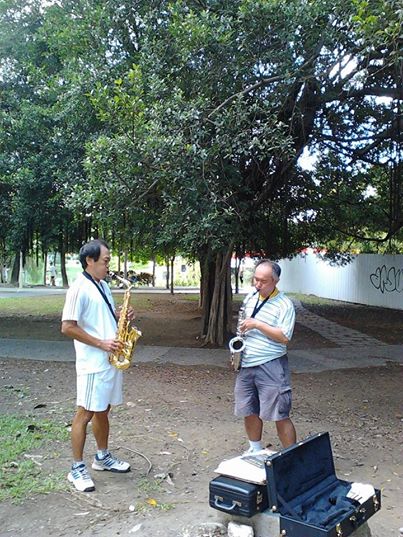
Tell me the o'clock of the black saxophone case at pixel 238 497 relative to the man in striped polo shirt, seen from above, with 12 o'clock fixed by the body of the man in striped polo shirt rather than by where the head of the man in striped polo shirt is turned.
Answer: The black saxophone case is roughly at 11 o'clock from the man in striped polo shirt.

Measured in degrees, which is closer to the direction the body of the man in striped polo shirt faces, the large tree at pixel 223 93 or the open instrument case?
the open instrument case

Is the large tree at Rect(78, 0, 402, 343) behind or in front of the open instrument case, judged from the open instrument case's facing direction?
behind

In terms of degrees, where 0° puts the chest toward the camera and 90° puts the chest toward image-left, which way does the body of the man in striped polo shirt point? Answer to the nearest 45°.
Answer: approximately 45°

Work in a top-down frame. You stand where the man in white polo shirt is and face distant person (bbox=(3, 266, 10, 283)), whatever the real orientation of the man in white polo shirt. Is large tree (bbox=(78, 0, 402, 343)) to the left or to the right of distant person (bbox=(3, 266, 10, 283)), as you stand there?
right

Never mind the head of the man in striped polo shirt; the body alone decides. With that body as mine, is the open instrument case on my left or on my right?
on my left
